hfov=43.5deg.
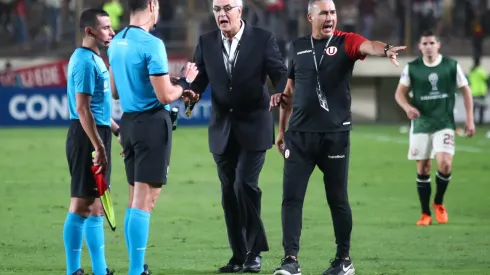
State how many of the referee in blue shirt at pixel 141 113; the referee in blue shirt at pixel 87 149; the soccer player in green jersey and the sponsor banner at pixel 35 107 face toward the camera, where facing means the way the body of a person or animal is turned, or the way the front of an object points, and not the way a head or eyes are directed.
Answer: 2

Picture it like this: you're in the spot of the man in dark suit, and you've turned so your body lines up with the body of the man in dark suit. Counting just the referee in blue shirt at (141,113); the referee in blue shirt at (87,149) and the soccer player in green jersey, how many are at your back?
1

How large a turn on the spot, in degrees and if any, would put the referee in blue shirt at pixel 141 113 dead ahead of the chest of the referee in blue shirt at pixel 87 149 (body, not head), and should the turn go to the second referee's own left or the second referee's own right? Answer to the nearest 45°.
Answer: approximately 45° to the second referee's own right

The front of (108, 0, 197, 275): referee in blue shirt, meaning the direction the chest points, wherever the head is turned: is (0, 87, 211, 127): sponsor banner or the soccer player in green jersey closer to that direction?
the soccer player in green jersey

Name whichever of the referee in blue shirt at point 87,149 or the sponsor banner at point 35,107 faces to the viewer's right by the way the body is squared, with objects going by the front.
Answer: the referee in blue shirt

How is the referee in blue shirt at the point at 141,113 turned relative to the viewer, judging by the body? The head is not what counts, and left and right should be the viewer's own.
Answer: facing away from the viewer and to the right of the viewer

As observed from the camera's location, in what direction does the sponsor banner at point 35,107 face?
facing the viewer

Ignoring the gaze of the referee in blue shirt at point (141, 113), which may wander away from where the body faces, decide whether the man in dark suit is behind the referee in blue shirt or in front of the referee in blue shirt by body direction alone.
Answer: in front

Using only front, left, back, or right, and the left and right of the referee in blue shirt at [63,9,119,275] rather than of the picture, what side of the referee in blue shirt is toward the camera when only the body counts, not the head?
right

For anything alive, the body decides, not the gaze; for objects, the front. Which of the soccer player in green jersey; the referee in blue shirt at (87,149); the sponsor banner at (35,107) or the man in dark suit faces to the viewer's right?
the referee in blue shirt

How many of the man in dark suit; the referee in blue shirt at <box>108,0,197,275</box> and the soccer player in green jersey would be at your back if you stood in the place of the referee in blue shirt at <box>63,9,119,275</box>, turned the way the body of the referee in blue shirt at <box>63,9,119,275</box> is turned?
0

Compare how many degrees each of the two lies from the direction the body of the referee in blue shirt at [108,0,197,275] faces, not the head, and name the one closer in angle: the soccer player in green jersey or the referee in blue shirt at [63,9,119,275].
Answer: the soccer player in green jersey

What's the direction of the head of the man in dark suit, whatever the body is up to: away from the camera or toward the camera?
toward the camera

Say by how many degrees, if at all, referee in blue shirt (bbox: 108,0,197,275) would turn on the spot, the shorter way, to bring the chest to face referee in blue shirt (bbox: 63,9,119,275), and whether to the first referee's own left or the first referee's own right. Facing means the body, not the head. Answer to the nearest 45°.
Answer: approximately 90° to the first referee's own left

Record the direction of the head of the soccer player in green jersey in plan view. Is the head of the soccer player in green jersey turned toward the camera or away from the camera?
toward the camera

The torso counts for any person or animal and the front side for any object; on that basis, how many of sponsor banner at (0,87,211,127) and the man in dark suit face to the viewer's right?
0

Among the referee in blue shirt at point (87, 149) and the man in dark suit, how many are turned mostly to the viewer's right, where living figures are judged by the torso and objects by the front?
1

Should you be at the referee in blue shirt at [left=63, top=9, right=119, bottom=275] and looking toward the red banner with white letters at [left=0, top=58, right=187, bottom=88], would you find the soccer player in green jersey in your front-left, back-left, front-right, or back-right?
front-right

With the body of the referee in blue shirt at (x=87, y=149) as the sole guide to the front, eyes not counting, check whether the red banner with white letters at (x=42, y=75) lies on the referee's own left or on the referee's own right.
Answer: on the referee's own left
